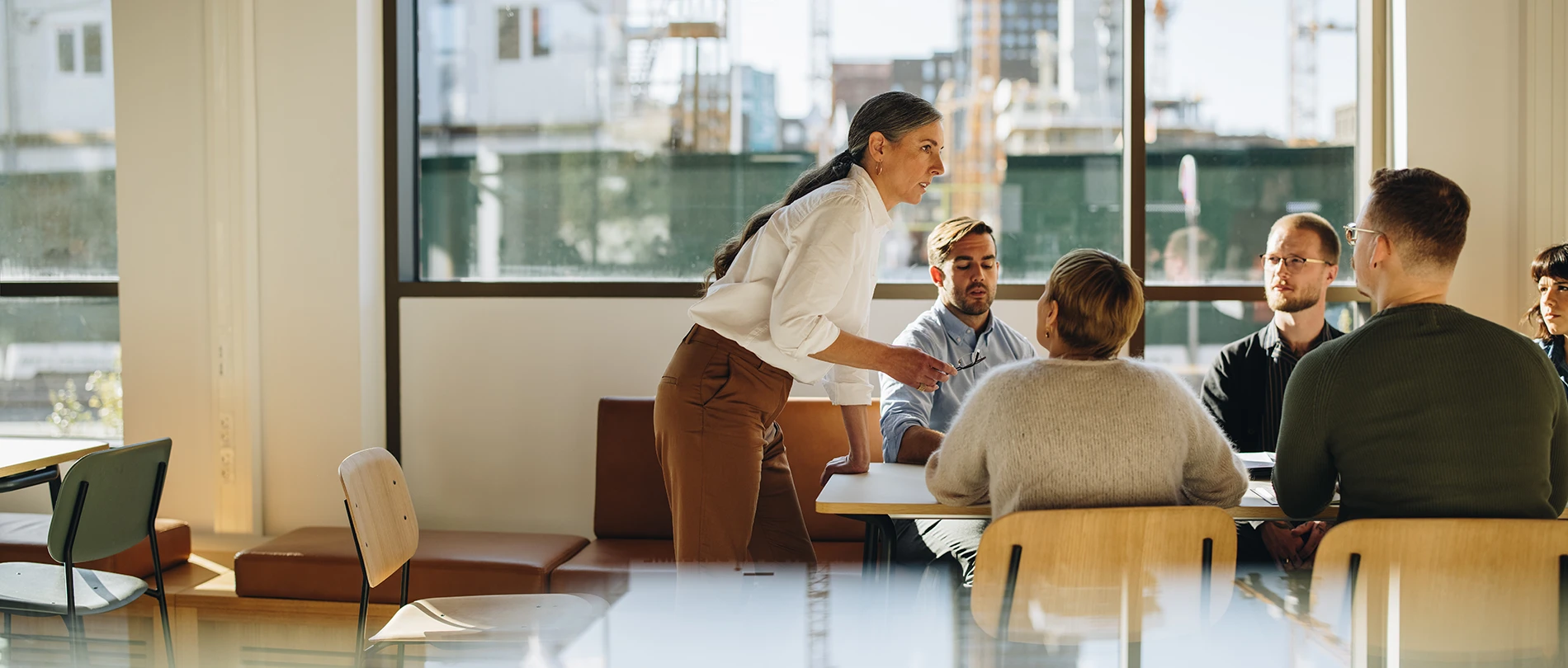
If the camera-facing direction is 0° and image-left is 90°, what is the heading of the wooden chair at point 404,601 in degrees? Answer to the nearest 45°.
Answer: approximately 270°

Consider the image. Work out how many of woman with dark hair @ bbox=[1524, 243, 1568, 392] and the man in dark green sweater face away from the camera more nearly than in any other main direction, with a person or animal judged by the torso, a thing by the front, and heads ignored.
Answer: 1

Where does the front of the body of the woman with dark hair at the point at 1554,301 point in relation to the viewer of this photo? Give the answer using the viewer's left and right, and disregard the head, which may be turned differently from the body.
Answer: facing the viewer and to the left of the viewer

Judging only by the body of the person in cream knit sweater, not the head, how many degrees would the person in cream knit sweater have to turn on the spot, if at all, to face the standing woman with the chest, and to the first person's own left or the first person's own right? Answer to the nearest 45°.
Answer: approximately 45° to the first person's own left

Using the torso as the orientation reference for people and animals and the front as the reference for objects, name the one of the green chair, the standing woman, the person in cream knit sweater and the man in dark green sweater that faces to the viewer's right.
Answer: the standing woman

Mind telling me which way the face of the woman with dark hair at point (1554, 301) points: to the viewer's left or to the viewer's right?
to the viewer's left

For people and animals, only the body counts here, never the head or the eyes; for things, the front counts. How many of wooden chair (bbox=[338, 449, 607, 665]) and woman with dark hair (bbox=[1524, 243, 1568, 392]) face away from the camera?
0

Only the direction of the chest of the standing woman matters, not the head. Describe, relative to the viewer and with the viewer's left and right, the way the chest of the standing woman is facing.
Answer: facing to the right of the viewer

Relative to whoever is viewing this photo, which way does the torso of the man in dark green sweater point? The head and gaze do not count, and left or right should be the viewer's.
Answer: facing away from the viewer

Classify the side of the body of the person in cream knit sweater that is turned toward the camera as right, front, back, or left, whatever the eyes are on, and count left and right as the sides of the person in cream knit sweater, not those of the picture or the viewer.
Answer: back

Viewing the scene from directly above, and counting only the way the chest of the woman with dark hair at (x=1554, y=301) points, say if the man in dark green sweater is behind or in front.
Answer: in front

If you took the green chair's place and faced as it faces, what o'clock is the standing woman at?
The standing woman is roughly at 6 o'clock from the green chair.
